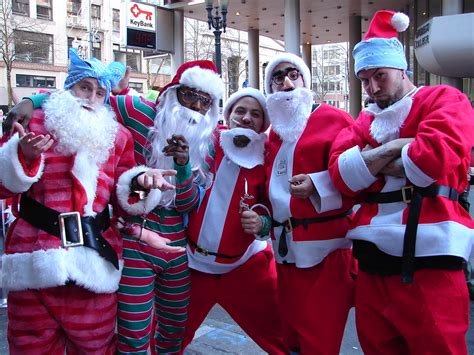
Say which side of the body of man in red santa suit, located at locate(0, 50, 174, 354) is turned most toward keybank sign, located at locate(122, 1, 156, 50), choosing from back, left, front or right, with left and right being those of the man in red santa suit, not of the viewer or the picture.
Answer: back

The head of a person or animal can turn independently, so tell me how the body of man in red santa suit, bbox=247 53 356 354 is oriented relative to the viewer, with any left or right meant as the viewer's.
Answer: facing the viewer and to the left of the viewer

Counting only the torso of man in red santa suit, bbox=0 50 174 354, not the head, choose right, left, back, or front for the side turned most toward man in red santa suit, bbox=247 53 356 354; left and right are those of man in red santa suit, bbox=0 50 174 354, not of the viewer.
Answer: left

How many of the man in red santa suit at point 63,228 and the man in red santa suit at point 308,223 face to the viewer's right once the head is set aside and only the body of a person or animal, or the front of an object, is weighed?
0

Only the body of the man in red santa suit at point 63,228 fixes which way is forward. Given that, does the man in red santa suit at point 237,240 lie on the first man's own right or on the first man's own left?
on the first man's own left

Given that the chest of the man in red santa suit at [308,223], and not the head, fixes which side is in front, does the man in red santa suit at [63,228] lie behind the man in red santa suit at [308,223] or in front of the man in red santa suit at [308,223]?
in front

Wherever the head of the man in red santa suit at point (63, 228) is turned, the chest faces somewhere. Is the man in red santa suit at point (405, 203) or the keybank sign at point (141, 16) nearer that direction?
the man in red santa suit
